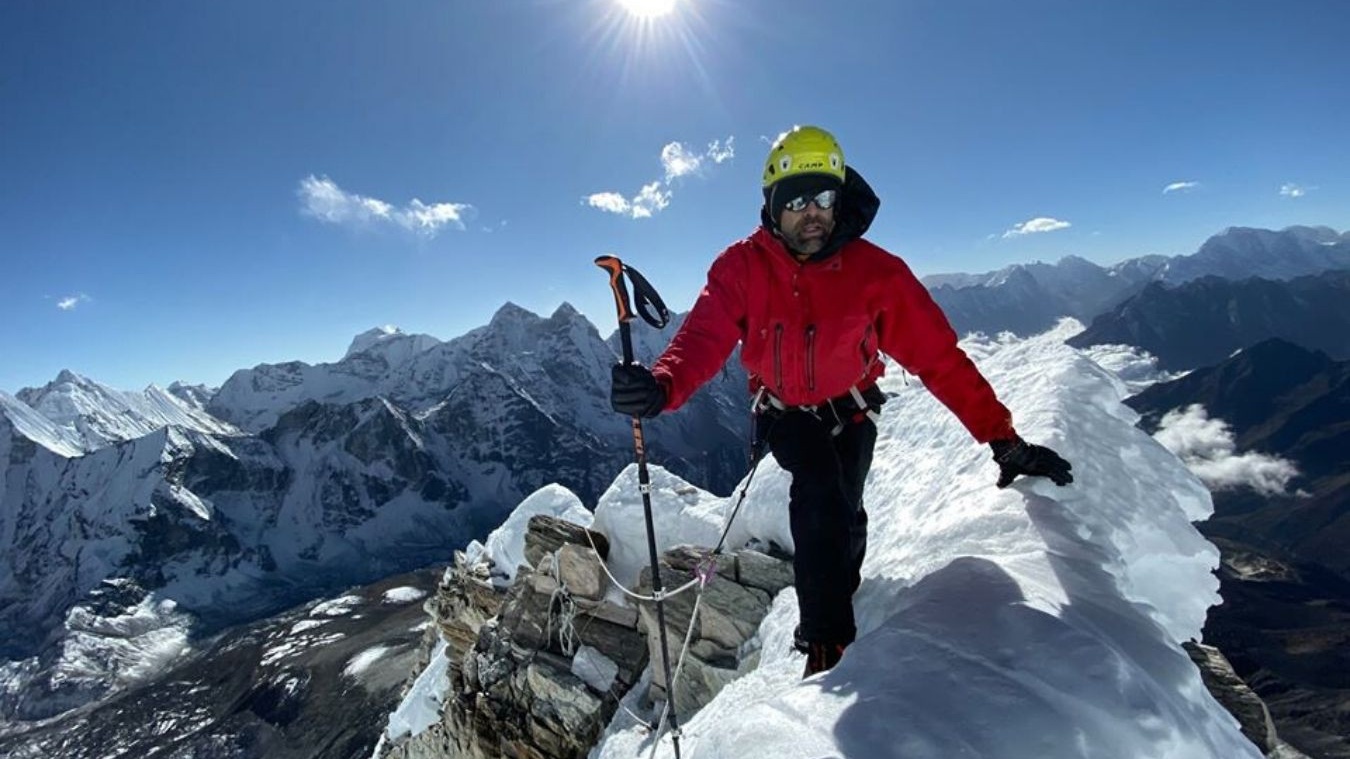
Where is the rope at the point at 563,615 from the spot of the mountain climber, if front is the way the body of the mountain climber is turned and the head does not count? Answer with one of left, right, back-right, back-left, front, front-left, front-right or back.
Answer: back-right

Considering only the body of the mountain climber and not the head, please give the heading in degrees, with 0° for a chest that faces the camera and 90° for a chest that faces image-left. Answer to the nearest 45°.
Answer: approximately 0°

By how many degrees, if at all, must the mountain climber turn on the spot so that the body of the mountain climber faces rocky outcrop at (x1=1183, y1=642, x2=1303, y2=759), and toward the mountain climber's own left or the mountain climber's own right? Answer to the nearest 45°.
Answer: approximately 135° to the mountain climber's own left

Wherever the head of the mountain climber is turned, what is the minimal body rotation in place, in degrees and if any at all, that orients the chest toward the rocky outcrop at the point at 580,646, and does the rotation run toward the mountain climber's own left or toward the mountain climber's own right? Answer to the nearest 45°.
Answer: approximately 135° to the mountain climber's own right
